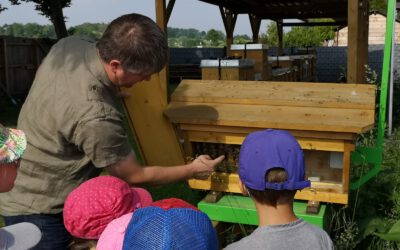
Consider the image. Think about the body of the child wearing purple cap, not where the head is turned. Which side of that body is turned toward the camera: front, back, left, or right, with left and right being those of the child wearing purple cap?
back

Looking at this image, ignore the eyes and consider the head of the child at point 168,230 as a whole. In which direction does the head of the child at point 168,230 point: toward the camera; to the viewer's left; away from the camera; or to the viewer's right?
away from the camera

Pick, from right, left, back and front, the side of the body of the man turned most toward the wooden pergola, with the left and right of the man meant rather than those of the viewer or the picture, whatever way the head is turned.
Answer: front

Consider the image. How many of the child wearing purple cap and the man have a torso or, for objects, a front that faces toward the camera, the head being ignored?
0

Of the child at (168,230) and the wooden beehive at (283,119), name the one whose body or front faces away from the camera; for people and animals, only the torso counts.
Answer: the child

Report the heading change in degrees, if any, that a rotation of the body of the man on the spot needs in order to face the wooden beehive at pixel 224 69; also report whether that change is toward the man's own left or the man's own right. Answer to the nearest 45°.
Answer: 0° — they already face it

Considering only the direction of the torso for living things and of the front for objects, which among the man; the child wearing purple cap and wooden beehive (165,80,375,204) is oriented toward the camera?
the wooden beehive

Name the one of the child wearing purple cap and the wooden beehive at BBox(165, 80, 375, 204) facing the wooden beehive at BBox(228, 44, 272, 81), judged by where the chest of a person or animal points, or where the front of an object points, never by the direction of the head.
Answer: the child wearing purple cap

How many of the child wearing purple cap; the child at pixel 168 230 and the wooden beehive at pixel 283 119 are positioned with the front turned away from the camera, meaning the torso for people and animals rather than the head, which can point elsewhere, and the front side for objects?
2

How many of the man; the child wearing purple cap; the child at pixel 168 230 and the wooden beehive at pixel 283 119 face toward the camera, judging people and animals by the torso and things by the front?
1

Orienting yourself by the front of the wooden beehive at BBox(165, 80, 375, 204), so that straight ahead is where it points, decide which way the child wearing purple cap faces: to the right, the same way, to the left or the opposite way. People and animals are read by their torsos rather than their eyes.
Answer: the opposite way

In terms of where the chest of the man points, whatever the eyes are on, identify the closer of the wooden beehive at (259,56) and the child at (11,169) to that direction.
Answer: the wooden beehive

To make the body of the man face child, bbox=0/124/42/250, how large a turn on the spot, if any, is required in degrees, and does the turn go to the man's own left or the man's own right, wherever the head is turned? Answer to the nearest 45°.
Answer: approximately 135° to the man's own right

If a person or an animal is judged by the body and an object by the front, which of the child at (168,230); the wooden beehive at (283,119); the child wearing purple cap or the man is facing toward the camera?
the wooden beehive

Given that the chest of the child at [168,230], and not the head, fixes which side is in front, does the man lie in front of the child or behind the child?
in front

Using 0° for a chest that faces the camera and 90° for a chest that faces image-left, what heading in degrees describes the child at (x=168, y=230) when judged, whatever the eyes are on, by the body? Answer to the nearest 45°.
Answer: approximately 180°

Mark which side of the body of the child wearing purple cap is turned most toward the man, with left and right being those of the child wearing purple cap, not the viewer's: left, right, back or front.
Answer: left
